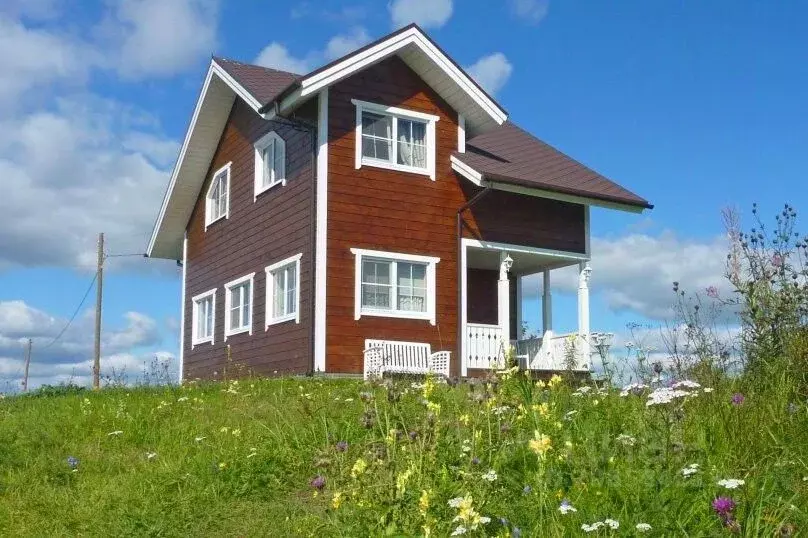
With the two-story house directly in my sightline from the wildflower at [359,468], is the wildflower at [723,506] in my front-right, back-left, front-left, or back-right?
back-right

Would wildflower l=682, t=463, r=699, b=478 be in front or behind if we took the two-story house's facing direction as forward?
in front

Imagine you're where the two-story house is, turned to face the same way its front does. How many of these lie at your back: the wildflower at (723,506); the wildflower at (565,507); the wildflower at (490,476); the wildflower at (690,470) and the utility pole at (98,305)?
1

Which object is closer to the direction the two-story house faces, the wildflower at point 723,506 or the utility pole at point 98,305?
the wildflower

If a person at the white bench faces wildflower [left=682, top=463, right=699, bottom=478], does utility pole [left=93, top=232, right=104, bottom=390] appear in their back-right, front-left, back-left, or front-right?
back-right

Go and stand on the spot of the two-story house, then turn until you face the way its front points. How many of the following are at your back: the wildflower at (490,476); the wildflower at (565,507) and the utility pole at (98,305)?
1

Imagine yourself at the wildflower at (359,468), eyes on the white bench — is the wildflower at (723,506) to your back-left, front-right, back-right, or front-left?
back-right

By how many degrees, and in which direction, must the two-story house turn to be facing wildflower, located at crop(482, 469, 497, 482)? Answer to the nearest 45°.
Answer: approximately 45° to its right

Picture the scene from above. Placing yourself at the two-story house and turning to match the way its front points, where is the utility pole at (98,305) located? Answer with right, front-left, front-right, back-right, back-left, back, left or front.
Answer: back

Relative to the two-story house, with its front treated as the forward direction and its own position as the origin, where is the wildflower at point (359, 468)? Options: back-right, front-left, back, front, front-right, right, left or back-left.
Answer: front-right

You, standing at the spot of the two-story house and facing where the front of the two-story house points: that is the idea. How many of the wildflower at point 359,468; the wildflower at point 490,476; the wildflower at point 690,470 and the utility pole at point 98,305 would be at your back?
1

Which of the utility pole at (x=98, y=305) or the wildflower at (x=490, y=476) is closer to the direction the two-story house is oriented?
the wildflower

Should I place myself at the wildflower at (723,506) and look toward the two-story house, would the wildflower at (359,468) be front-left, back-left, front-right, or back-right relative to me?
front-left

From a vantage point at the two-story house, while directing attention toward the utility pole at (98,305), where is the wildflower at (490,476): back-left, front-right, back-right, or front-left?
back-left

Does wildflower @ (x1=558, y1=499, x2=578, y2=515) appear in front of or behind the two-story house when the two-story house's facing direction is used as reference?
in front
